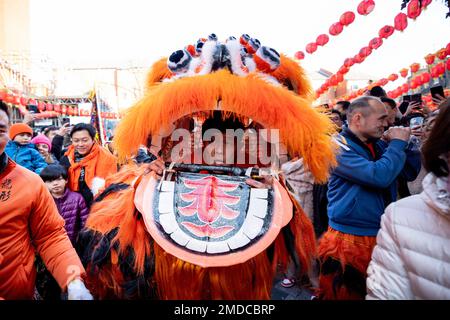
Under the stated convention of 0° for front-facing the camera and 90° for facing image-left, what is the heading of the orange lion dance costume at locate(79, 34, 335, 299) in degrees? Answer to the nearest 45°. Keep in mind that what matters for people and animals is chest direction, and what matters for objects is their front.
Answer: approximately 0°

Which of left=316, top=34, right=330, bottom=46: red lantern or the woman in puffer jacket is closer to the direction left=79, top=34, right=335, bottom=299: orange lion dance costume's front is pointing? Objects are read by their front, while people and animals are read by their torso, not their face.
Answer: the woman in puffer jacket

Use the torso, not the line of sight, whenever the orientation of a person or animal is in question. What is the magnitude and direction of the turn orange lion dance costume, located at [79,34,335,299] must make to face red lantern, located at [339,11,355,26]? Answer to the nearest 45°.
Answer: approximately 135° to its left

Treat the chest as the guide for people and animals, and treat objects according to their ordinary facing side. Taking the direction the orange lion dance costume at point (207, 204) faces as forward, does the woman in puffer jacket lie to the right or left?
on its left

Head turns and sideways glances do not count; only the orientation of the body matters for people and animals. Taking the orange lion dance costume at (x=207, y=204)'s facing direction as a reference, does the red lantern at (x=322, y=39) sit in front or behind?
behind
